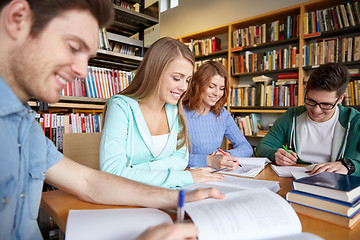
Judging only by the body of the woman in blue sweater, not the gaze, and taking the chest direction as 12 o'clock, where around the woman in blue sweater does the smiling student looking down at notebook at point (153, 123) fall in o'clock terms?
The smiling student looking down at notebook is roughly at 2 o'clock from the woman in blue sweater.

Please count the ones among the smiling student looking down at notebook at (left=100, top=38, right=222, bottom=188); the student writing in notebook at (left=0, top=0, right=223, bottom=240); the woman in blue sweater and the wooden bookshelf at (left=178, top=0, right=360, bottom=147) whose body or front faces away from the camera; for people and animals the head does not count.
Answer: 0

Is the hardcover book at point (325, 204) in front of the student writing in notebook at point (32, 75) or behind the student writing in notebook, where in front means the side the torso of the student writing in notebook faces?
in front

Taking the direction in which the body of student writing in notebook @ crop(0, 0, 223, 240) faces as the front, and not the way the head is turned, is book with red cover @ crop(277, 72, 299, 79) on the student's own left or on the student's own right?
on the student's own left

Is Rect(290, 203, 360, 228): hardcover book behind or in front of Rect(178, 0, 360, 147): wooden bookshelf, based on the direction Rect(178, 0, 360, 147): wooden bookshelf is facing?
in front

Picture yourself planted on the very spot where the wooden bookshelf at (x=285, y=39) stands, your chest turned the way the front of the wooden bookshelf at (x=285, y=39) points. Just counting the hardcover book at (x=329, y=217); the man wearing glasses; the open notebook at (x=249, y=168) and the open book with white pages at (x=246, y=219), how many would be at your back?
0

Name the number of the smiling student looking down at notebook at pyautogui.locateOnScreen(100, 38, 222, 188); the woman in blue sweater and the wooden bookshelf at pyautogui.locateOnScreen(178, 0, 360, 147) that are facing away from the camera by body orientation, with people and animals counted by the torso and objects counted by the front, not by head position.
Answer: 0

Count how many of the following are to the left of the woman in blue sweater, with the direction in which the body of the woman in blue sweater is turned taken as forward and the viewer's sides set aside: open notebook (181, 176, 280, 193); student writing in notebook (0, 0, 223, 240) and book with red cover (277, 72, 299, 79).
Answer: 1

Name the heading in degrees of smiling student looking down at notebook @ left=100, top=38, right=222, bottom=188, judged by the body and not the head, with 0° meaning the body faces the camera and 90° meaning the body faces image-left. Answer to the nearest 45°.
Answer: approximately 315°

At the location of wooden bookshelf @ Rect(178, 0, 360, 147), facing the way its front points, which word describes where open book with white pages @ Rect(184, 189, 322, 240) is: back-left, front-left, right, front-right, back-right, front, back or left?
front-left

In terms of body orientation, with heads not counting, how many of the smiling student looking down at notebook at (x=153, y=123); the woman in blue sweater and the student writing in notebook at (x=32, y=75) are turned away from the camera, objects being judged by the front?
0

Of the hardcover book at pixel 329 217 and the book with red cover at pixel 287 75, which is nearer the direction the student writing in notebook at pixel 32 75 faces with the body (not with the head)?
the hardcover book

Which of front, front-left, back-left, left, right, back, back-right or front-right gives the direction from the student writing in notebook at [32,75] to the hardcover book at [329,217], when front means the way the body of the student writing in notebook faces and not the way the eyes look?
front-left

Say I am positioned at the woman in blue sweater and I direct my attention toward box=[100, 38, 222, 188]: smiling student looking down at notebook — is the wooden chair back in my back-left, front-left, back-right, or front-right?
front-right

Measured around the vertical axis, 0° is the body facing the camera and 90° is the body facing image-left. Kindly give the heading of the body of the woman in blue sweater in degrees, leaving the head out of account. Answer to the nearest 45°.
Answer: approximately 315°

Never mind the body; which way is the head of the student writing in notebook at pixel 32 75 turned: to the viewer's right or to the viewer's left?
to the viewer's right

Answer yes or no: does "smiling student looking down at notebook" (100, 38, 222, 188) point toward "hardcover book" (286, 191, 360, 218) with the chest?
yes

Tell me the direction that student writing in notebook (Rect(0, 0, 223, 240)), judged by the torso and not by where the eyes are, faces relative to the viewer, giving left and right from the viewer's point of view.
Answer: facing the viewer and to the right of the viewer
